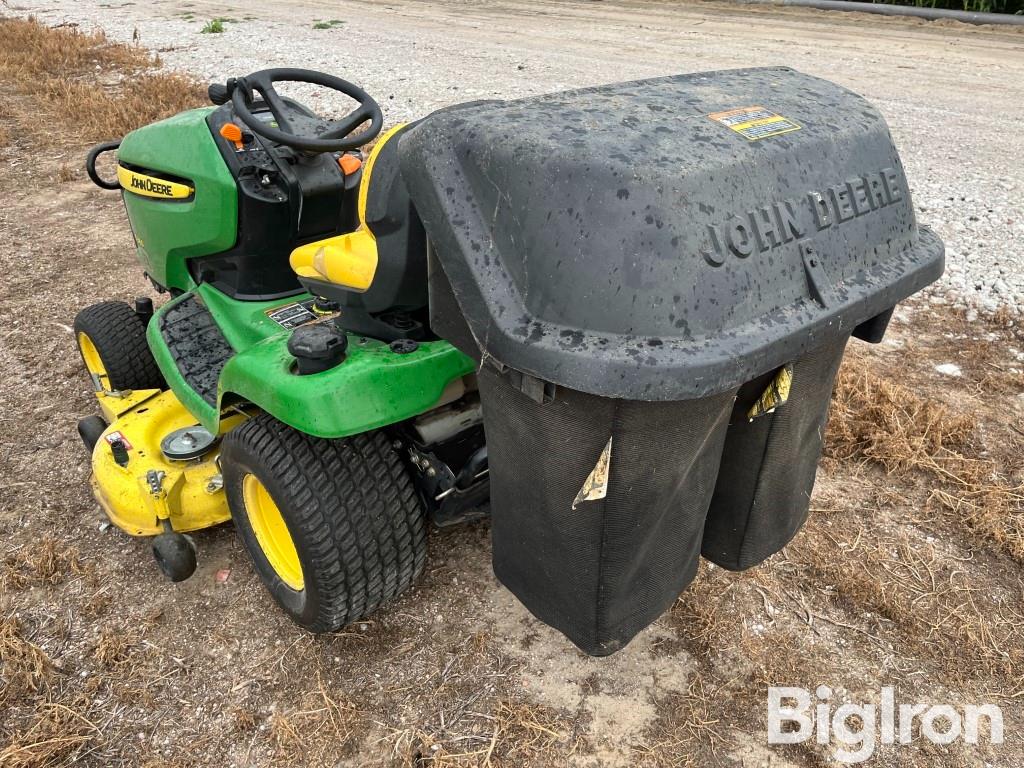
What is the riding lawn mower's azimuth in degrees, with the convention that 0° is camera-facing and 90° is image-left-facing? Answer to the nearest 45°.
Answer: approximately 135°
